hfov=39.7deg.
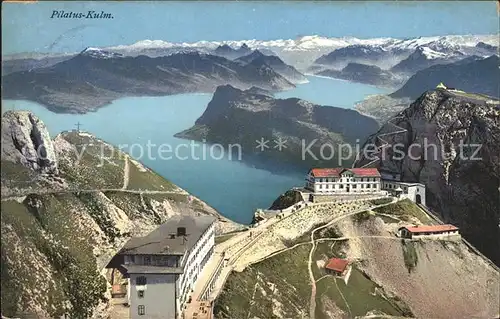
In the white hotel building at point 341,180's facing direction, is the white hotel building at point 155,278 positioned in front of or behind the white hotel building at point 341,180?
in front

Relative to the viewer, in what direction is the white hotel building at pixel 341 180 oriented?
toward the camera

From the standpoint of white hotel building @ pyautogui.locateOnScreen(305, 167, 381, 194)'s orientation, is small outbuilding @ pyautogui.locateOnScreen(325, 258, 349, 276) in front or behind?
in front

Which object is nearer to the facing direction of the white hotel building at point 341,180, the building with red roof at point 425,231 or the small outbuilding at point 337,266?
the small outbuilding
